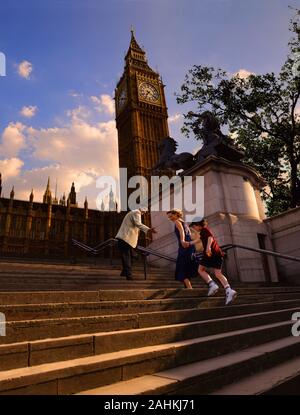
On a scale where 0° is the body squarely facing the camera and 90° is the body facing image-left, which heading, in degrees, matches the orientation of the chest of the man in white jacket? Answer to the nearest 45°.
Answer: approximately 270°

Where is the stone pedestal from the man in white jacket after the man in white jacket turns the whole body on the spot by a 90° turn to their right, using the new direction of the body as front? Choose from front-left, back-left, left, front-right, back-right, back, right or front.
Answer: back-left

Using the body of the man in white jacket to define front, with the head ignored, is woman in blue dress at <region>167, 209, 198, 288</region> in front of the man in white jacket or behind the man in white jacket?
in front
